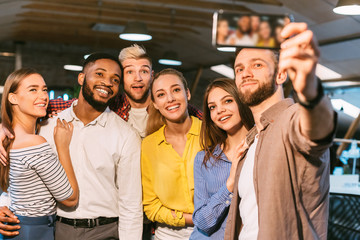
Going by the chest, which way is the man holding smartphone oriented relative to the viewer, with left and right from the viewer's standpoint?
facing the viewer and to the left of the viewer

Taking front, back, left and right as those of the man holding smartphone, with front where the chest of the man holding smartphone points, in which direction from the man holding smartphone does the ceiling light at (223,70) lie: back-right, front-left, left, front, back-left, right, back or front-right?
back-right

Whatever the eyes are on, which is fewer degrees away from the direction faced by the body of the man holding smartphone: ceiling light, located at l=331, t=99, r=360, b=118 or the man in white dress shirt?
the man in white dress shirt

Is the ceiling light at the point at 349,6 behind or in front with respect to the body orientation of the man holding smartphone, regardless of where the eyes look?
behind

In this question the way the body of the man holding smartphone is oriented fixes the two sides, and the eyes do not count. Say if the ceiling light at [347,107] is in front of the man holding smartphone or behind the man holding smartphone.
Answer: behind

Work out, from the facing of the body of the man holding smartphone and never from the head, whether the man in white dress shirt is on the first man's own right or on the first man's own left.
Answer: on the first man's own right

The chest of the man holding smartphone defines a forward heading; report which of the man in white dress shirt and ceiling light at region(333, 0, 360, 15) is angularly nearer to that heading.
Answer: the man in white dress shirt

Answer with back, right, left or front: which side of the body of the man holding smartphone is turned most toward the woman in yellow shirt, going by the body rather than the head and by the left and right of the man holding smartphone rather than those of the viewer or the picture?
right

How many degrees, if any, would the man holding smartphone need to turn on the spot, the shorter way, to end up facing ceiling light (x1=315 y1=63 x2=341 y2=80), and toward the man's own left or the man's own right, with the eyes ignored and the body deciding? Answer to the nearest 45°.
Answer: approximately 135° to the man's own right

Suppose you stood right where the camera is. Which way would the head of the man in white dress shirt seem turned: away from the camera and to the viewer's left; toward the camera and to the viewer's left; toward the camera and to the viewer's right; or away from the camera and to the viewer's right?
toward the camera and to the viewer's right
